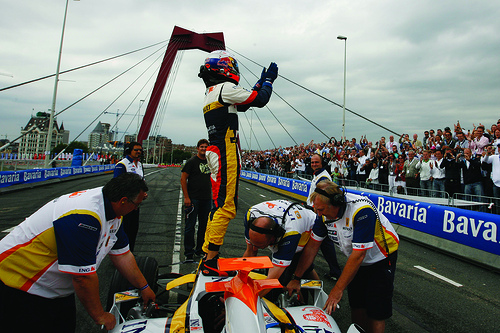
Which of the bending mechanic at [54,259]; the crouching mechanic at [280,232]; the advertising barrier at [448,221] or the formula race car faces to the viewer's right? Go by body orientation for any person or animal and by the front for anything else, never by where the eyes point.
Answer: the bending mechanic at [54,259]

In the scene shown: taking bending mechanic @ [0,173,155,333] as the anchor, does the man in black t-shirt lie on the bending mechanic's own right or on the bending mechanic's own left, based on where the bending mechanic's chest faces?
on the bending mechanic's own left

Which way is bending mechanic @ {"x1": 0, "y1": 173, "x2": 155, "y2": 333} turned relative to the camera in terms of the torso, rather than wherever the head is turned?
to the viewer's right

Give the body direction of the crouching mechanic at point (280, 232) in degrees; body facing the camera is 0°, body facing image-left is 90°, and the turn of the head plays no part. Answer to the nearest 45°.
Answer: approximately 45°

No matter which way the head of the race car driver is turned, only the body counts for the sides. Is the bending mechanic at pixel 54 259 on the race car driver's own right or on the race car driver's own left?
on the race car driver's own right

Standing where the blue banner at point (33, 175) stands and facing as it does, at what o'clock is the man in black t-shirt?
The man in black t-shirt is roughly at 1 o'clock from the blue banner.

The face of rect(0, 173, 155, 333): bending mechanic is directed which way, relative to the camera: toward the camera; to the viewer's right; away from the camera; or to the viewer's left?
to the viewer's right

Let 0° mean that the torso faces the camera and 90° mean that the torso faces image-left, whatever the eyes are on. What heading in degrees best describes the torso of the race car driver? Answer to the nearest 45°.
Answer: approximately 270°
